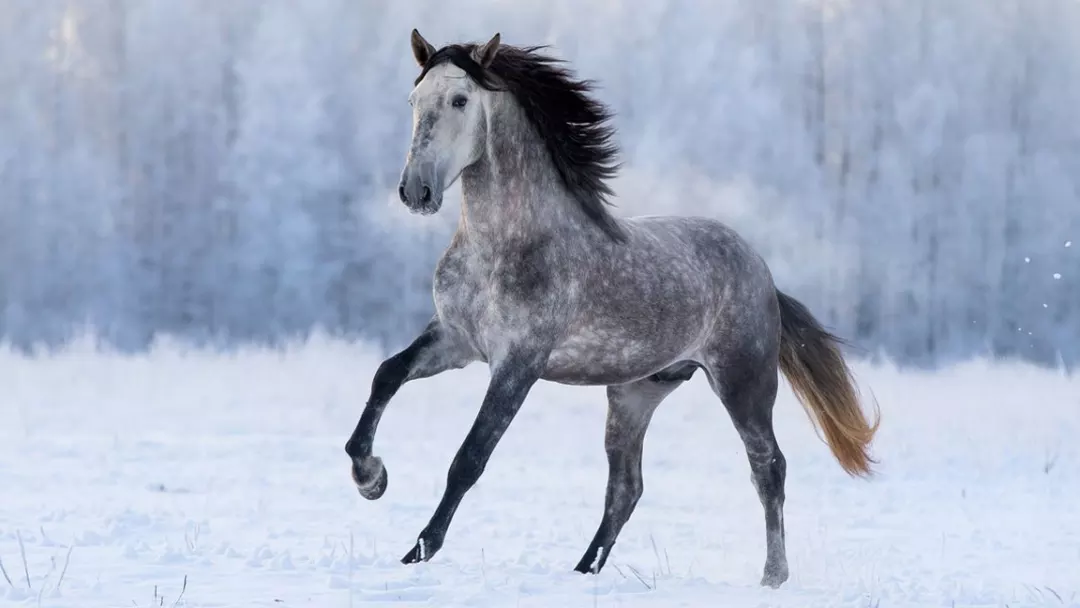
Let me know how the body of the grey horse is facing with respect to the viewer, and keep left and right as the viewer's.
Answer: facing the viewer and to the left of the viewer
